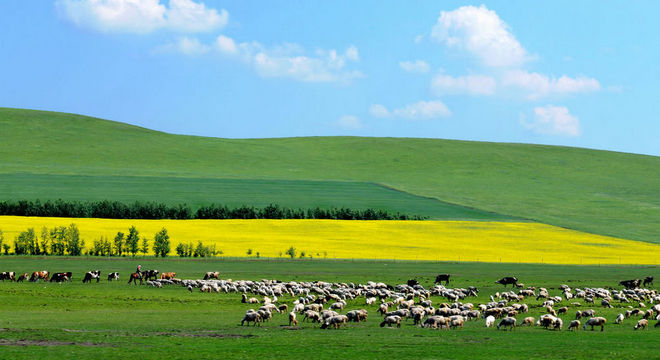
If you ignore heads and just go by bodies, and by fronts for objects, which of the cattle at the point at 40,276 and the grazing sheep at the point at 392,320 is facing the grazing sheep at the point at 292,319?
the grazing sheep at the point at 392,320

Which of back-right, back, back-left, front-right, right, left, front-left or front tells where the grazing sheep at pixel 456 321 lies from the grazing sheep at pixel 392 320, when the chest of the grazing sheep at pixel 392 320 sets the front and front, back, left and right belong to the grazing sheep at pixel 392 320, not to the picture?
back

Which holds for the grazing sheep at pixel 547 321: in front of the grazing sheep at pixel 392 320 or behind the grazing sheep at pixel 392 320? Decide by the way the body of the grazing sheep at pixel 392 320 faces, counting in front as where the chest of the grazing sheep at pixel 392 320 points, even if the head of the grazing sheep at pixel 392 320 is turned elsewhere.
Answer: behind

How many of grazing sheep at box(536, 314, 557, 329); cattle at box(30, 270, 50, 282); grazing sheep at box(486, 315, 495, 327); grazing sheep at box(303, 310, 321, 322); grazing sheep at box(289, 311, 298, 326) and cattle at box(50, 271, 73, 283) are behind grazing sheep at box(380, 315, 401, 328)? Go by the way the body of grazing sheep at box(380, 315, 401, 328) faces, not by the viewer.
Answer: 2

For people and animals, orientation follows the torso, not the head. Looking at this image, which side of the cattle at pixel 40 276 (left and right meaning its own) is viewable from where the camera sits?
left

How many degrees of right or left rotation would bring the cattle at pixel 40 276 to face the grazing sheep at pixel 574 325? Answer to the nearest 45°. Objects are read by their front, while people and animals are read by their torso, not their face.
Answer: approximately 135° to its left

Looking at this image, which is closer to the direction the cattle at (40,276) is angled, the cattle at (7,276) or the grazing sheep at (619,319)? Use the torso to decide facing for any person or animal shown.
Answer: the cattle

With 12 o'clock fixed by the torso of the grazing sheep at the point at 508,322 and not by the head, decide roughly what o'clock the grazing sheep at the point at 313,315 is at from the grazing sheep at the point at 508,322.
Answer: the grazing sheep at the point at 313,315 is roughly at 12 o'clock from the grazing sheep at the point at 508,322.

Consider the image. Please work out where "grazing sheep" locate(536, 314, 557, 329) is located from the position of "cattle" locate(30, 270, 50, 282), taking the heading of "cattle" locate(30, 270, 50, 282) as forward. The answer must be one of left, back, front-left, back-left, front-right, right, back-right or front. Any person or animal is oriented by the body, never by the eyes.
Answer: back-left

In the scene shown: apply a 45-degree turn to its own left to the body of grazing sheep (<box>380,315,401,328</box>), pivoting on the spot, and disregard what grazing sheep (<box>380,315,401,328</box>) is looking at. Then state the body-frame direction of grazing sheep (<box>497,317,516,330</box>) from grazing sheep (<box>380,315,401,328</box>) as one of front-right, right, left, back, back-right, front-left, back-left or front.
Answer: back-left

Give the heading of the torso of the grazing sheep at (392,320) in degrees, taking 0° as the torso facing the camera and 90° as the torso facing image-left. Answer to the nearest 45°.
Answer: approximately 90°

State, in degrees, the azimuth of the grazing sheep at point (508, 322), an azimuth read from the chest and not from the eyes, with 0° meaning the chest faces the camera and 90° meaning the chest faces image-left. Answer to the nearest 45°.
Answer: approximately 90°
